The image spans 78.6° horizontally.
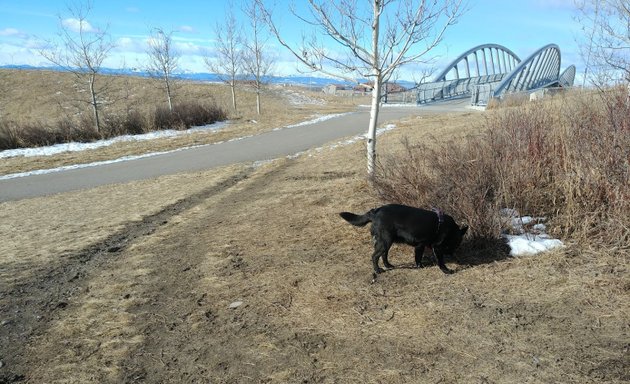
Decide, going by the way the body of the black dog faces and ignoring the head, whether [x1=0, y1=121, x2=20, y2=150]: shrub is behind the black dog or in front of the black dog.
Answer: behind

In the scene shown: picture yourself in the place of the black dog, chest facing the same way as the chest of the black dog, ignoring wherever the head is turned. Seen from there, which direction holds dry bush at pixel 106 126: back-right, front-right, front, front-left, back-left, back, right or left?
back-left

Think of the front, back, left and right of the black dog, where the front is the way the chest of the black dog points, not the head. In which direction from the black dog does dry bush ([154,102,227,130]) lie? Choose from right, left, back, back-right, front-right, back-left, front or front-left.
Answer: back-left

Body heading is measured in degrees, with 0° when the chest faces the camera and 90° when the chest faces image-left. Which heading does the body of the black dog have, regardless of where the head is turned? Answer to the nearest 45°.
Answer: approximately 270°
